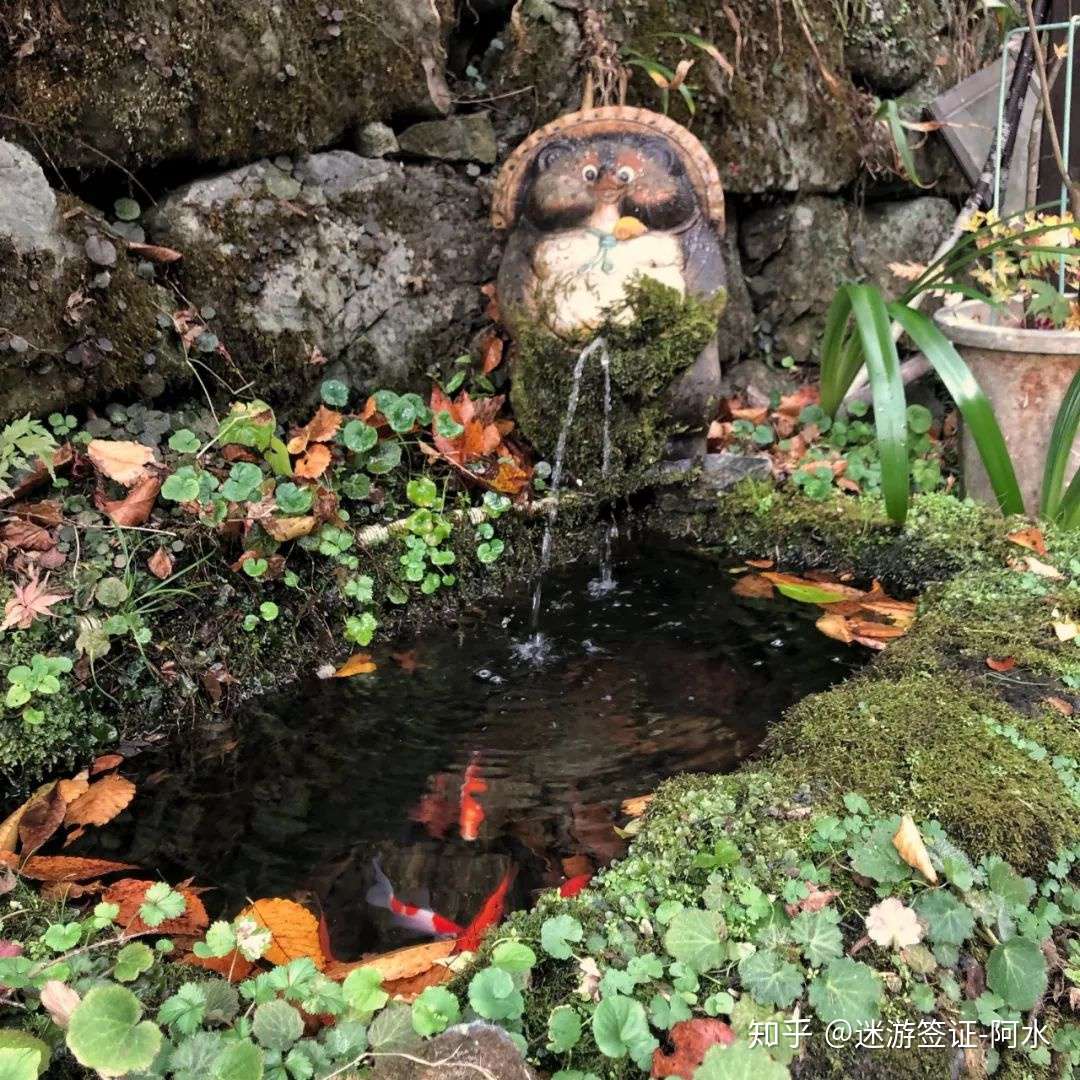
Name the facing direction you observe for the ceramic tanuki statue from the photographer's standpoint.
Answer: facing the viewer

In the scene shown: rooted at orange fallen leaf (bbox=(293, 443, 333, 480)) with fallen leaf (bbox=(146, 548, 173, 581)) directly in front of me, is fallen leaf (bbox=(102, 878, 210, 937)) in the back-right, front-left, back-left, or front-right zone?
front-left

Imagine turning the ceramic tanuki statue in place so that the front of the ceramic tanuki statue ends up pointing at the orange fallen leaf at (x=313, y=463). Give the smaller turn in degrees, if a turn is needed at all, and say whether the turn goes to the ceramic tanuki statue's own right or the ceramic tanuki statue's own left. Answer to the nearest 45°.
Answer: approximately 45° to the ceramic tanuki statue's own right

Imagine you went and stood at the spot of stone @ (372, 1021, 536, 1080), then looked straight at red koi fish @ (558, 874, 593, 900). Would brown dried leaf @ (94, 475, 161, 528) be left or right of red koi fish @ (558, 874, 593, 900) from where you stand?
left

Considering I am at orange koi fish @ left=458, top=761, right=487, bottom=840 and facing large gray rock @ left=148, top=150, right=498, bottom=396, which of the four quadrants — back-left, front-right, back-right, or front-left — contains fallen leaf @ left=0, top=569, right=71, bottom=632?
front-left

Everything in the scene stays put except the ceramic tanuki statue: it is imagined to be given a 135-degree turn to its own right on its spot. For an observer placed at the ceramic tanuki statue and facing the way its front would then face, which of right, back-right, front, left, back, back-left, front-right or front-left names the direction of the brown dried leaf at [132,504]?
left

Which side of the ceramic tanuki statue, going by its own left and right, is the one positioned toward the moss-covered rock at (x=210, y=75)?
right

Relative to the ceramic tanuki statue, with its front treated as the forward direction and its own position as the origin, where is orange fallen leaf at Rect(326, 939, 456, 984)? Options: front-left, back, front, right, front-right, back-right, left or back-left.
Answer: front
